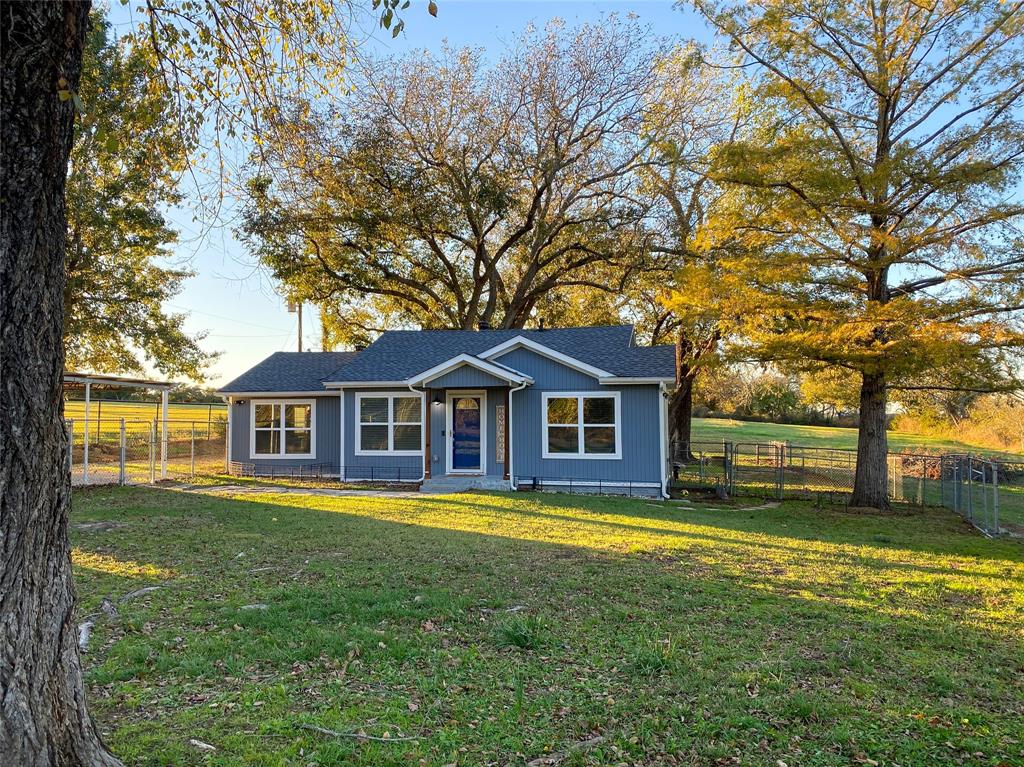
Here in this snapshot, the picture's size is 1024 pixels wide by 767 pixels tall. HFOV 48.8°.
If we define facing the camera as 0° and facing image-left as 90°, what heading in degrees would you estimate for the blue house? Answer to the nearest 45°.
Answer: approximately 0°

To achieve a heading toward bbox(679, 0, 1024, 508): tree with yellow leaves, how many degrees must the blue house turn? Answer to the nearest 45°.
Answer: approximately 45° to its left

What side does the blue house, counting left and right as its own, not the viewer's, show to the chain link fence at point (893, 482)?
left

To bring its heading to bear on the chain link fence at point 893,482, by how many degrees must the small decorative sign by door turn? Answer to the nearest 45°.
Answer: approximately 90° to its left

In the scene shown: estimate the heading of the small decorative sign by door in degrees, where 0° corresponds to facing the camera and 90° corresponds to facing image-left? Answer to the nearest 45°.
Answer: approximately 0°
